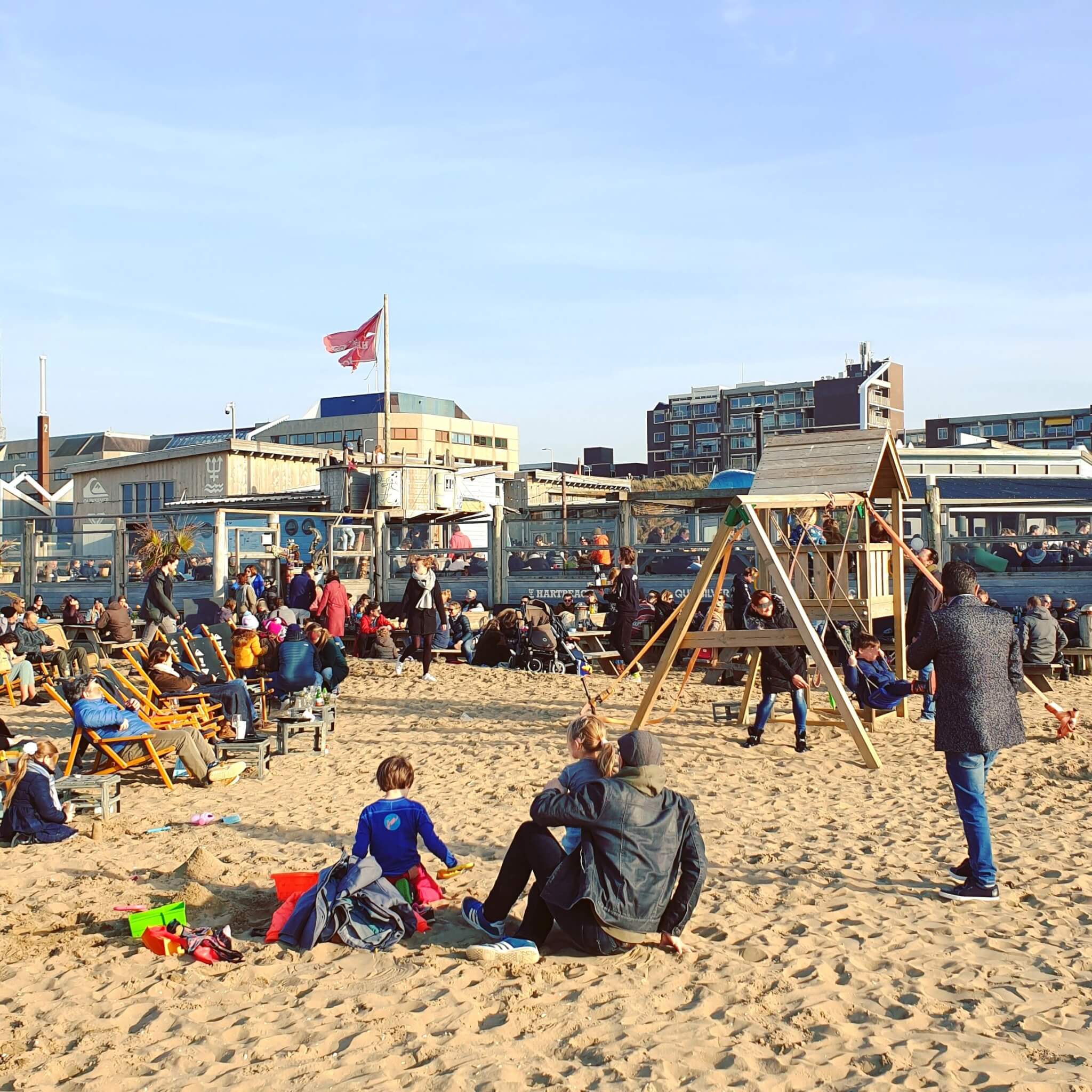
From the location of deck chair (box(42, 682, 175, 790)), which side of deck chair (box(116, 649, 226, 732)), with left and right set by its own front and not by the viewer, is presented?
right

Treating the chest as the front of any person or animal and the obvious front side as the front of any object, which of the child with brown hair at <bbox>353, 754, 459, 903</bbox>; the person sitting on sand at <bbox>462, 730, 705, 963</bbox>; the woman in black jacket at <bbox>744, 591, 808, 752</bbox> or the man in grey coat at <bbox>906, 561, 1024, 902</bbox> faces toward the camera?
the woman in black jacket

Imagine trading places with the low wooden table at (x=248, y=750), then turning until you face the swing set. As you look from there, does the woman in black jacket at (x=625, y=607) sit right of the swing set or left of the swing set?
left

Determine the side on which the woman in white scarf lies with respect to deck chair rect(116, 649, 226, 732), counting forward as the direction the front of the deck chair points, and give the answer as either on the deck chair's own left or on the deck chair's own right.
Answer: on the deck chair's own left

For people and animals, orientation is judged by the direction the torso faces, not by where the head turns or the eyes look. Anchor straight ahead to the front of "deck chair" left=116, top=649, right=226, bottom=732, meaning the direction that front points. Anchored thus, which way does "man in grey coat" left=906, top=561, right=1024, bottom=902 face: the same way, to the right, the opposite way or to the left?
to the left

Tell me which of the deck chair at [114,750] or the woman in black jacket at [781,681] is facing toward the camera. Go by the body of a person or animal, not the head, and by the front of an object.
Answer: the woman in black jacket

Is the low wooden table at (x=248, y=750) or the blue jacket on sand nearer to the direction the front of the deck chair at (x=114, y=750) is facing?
the low wooden table

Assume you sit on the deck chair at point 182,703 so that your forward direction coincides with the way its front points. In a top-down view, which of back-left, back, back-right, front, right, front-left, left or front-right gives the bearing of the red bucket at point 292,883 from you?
right

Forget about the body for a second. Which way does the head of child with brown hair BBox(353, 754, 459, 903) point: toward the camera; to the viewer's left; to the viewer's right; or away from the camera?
away from the camera
